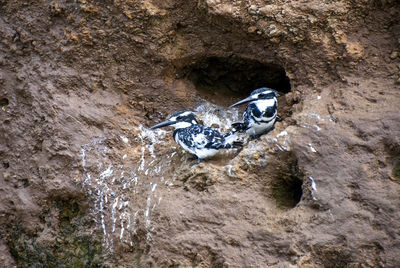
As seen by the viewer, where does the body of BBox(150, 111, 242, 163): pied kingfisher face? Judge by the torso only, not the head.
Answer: to the viewer's left

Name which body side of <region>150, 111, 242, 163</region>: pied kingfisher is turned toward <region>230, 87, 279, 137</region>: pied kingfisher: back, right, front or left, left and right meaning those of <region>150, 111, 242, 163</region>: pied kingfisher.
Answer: back

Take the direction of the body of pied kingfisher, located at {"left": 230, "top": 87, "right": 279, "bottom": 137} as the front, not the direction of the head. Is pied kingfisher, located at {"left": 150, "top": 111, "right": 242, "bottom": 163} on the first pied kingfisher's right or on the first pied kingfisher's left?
on the first pied kingfisher's right

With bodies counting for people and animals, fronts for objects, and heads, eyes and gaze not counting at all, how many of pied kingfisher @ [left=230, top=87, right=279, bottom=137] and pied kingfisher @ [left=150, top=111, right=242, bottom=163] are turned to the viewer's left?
1

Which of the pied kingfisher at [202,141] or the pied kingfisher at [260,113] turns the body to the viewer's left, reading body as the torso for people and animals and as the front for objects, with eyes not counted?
the pied kingfisher at [202,141]

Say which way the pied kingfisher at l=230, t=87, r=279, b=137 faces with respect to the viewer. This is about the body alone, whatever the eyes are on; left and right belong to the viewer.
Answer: facing the viewer and to the right of the viewer
